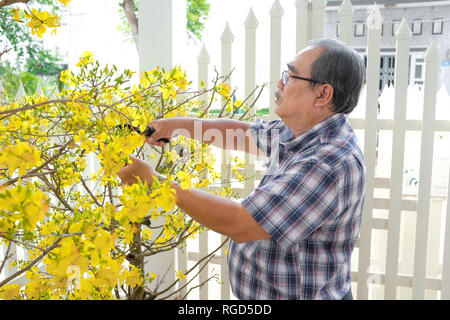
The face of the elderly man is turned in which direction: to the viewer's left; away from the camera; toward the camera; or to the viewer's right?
to the viewer's left

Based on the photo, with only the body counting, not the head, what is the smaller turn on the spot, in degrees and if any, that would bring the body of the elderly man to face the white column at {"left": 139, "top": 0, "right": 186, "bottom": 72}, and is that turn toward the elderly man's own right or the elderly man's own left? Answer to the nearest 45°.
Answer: approximately 45° to the elderly man's own right

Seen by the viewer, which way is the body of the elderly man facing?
to the viewer's left

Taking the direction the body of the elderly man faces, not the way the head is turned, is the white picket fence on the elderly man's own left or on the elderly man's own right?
on the elderly man's own right

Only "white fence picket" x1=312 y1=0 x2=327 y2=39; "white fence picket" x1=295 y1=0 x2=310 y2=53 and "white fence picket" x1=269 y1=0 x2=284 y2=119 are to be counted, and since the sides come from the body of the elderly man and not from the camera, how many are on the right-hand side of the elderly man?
3
